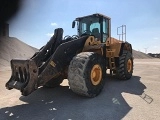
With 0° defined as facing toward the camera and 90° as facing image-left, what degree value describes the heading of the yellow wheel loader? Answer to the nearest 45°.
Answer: approximately 45°
